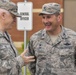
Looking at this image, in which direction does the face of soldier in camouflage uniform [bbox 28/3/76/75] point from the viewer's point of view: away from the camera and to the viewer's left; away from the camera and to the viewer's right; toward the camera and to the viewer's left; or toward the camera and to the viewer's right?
toward the camera and to the viewer's left

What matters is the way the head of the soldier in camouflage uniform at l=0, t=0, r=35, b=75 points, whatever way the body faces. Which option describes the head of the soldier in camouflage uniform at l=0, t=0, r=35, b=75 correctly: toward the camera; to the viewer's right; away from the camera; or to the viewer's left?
to the viewer's right

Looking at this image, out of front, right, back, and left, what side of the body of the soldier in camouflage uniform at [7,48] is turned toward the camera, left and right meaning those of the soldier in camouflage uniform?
right
